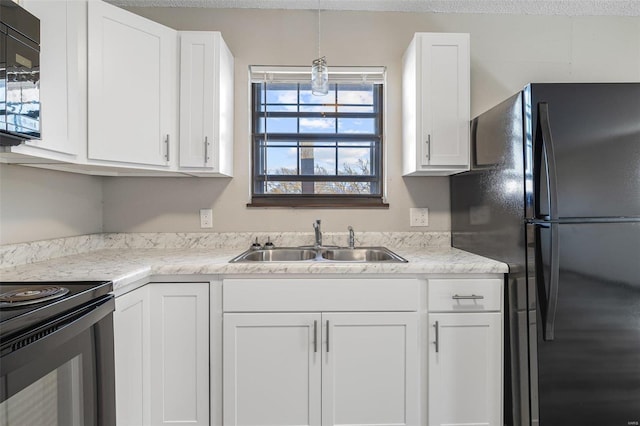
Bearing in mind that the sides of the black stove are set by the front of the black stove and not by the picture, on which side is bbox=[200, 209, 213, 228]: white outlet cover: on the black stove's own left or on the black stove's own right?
on the black stove's own left

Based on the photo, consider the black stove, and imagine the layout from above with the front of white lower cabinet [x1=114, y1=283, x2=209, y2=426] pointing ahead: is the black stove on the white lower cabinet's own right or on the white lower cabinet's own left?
on the white lower cabinet's own right

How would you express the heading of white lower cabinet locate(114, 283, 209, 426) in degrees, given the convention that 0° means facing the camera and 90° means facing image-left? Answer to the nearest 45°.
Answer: approximately 315°

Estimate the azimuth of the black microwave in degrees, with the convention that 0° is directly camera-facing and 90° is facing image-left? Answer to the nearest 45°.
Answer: approximately 315°

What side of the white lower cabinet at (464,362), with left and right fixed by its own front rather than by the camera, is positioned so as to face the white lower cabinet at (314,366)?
right

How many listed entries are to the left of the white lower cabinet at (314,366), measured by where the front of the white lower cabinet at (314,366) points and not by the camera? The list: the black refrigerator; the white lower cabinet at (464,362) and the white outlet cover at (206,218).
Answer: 2
